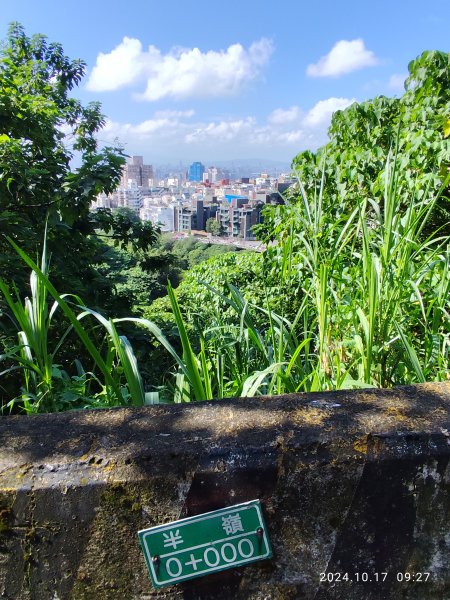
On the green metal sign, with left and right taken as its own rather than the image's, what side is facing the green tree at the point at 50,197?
back

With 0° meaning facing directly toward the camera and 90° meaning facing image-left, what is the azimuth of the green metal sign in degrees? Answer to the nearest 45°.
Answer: approximately 0°
